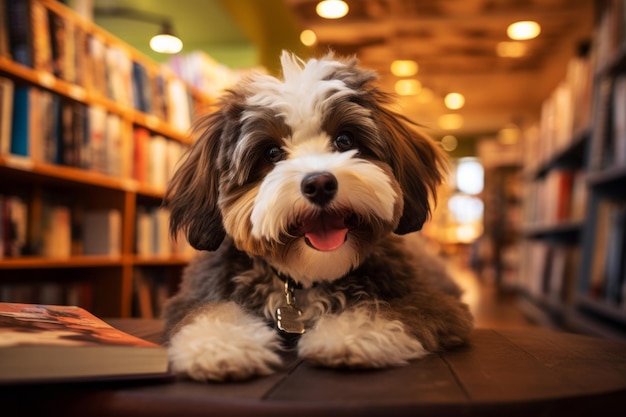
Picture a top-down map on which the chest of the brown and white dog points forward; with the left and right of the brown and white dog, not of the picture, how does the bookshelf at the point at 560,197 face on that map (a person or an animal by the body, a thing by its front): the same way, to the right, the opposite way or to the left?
to the right

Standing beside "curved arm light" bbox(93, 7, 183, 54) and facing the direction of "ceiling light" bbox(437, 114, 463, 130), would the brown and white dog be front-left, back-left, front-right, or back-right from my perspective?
back-right

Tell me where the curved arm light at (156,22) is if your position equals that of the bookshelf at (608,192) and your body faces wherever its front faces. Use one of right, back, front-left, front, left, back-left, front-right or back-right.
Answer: front-right

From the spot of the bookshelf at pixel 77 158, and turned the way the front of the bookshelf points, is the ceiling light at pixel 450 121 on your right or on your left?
on your left

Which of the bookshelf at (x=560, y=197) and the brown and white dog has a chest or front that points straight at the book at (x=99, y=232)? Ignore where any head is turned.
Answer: the bookshelf

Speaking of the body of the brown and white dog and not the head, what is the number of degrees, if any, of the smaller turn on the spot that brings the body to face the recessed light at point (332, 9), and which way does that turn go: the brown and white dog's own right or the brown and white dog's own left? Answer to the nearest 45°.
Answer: approximately 180°

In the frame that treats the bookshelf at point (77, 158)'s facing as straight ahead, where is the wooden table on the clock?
The wooden table is roughly at 1 o'clock from the bookshelf.
